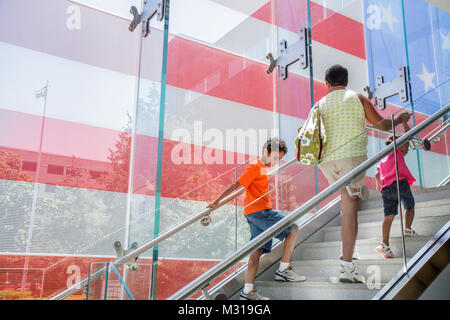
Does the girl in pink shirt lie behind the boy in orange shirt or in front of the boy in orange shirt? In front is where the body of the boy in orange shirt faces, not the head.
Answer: in front

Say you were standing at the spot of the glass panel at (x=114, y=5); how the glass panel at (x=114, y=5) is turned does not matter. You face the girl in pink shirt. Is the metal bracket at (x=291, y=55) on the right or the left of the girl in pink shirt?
left

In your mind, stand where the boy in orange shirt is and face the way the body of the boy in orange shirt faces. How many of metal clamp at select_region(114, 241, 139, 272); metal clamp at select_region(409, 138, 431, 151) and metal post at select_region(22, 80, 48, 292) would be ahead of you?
1

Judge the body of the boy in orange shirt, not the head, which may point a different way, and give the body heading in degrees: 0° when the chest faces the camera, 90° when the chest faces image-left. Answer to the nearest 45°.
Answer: approximately 270°

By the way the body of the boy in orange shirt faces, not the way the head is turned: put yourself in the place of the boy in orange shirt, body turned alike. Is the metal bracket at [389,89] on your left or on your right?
on your left

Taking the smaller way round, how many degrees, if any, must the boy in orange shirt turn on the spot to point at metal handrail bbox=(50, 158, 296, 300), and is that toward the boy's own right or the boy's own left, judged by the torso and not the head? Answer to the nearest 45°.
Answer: approximately 180°

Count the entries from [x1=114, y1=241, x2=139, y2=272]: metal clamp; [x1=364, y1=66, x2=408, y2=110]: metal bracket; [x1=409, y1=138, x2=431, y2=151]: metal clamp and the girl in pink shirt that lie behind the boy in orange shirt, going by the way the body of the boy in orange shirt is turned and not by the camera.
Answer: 1

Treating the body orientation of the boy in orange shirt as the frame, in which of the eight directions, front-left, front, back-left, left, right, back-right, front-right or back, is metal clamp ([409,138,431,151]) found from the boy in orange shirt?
front

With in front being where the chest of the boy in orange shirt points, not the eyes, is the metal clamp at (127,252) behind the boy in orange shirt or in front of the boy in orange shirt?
behind

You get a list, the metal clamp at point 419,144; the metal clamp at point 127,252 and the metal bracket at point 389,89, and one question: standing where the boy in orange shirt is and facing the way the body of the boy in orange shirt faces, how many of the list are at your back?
1

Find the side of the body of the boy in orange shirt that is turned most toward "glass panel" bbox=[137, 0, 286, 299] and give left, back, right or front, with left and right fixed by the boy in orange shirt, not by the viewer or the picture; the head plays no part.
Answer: left
